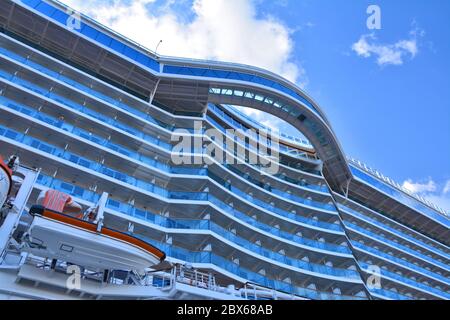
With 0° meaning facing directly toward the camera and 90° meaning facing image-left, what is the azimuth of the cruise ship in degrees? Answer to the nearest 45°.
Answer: approximately 225°
